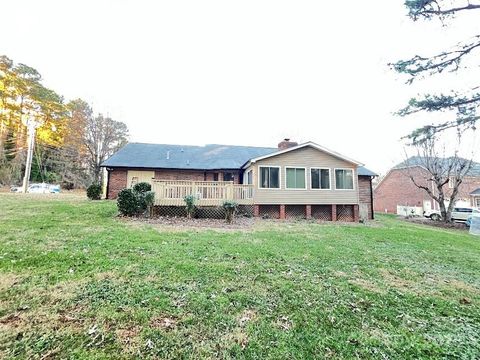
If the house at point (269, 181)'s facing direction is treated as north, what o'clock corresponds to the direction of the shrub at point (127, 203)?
The shrub is roughly at 8 o'clock from the house.

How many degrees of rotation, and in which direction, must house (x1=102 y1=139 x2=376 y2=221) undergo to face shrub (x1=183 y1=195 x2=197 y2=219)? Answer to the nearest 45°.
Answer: approximately 135° to its left

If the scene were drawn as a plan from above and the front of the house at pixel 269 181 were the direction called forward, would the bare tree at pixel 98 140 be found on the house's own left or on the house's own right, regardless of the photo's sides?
on the house's own left

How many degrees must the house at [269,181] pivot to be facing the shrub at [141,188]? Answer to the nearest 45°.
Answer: approximately 135° to its left

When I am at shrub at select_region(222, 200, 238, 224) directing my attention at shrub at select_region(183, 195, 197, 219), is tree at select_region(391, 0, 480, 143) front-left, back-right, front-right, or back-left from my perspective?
back-left

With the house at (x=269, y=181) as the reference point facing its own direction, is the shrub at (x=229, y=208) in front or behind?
behind

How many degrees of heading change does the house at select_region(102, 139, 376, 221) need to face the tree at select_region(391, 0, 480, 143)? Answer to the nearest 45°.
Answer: approximately 180°

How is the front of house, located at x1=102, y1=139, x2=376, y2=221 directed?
away from the camera

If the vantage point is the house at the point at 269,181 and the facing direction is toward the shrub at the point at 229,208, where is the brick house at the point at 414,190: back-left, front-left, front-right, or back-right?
back-left

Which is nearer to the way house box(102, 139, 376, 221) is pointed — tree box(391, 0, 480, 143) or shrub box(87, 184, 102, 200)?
the shrub
